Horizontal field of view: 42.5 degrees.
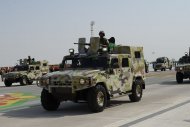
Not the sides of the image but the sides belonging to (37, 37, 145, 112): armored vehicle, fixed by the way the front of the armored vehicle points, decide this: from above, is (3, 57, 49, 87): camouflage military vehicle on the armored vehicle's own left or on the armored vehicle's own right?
on the armored vehicle's own right

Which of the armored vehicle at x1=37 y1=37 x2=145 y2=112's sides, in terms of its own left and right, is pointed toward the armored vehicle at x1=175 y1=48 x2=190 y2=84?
back

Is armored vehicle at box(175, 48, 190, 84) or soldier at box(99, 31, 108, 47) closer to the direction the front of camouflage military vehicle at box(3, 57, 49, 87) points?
the soldier

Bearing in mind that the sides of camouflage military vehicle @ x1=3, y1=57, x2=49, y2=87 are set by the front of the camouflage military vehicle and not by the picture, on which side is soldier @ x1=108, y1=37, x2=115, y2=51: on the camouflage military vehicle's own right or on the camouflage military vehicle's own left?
on the camouflage military vehicle's own left

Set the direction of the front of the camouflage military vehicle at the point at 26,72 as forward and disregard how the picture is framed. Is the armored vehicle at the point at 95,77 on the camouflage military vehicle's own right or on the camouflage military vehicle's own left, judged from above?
on the camouflage military vehicle's own left

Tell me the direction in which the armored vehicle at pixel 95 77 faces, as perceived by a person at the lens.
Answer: facing the viewer and to the left of the viewer

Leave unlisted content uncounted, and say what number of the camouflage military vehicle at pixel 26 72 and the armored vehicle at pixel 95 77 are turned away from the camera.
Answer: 0

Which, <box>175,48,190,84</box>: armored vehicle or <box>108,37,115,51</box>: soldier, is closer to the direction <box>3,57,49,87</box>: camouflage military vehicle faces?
the soldier
